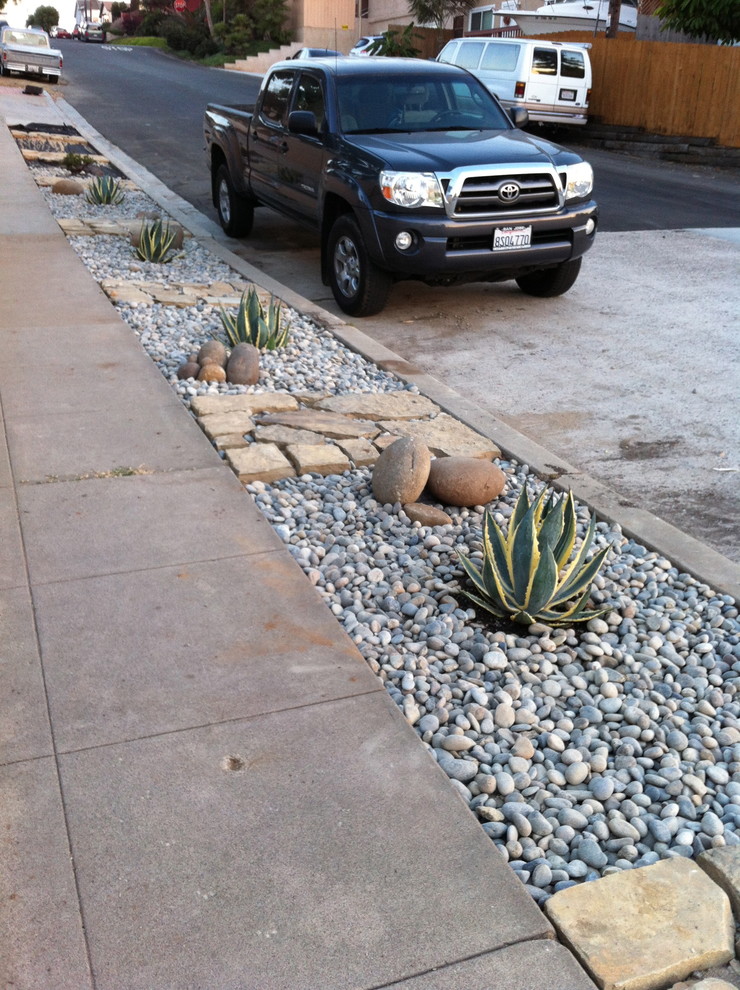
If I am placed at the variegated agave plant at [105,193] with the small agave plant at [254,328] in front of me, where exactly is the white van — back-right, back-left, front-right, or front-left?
back-left

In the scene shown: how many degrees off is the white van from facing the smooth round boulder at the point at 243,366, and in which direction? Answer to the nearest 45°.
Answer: approximately 135° to its left

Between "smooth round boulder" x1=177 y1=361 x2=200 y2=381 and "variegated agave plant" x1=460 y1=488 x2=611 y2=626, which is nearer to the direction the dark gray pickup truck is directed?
the variegated agave plant

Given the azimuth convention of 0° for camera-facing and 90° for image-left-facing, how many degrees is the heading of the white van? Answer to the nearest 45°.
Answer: approximately 135°

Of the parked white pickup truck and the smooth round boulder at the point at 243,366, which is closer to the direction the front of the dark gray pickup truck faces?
the smooth round boulder

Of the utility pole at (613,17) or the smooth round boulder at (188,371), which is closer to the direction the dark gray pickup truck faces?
the smooth round boulder

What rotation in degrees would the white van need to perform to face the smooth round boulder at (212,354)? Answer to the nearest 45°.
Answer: approximately 135° to its left

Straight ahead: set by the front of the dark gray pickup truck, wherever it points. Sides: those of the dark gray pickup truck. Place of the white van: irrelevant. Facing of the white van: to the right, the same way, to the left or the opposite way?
the opposite way

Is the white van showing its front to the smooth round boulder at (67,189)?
no

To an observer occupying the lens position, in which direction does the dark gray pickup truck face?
facing the viewer and to the right of the viewer

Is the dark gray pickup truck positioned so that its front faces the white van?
no

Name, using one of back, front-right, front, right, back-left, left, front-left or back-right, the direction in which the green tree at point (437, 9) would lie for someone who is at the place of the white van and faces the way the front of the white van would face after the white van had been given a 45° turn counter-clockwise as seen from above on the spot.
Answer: right

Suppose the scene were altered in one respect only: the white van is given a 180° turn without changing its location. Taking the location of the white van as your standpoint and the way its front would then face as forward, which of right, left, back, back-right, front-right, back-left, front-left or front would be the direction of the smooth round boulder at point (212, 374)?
front-right

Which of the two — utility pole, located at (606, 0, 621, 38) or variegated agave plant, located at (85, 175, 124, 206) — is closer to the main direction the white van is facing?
the utility pole

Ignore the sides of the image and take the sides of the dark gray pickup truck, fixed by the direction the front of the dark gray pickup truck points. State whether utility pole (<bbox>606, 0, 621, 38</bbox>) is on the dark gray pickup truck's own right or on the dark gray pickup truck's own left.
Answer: on the dark gray pickup truck's own left

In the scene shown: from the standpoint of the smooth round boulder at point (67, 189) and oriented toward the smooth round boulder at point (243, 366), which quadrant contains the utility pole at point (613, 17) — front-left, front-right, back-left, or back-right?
back-left
